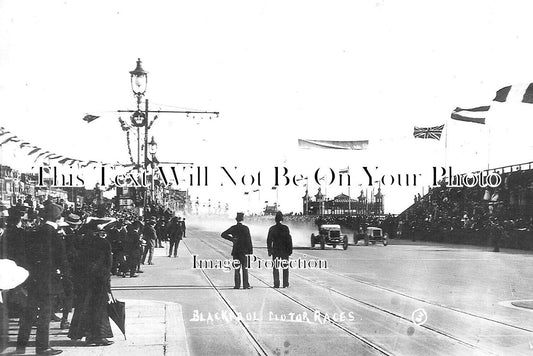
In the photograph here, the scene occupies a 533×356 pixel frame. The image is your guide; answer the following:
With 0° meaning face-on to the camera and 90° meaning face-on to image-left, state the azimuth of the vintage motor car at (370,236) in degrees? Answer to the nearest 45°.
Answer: approximately 315°

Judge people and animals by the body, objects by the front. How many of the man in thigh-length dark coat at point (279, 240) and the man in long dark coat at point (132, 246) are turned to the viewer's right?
1

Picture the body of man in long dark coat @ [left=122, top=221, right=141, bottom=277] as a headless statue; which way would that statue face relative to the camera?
to the viewer's right

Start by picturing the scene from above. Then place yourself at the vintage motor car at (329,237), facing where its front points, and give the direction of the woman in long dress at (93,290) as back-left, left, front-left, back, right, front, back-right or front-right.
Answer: front-right

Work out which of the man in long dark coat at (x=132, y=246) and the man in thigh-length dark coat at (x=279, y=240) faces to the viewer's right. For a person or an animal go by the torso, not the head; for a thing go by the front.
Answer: the man in long dark coat at (x=132, y=246)

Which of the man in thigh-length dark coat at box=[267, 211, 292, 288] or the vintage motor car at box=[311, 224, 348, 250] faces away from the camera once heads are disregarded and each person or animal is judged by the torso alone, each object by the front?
the man in thigh-length dark coat

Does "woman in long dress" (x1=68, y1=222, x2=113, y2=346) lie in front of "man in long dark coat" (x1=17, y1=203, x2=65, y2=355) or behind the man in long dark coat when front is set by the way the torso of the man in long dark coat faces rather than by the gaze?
in front

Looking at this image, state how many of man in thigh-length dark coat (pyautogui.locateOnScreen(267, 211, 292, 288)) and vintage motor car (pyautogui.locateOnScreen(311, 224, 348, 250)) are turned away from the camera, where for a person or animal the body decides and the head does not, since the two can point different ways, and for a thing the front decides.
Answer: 1

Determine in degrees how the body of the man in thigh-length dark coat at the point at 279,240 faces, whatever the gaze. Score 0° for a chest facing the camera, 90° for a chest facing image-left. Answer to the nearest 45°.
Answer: approximately 180°

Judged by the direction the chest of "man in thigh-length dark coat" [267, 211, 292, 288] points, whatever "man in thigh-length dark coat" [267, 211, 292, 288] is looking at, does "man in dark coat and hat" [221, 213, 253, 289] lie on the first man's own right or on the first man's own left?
on the first man's own left

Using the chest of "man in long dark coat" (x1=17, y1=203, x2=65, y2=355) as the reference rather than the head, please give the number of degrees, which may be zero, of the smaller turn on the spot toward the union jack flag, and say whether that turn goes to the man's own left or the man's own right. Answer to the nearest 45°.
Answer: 0° — they already face it

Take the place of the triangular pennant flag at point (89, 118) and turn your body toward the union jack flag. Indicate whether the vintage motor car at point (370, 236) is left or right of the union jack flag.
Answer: left

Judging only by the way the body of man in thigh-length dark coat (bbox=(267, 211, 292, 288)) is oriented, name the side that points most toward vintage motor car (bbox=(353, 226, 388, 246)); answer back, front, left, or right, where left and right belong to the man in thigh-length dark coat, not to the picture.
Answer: front

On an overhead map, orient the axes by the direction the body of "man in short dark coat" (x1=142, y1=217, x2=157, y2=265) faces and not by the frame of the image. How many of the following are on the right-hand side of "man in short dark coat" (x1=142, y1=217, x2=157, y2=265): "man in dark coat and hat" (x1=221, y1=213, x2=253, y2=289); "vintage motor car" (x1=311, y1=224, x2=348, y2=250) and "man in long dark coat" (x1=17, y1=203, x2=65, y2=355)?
2
